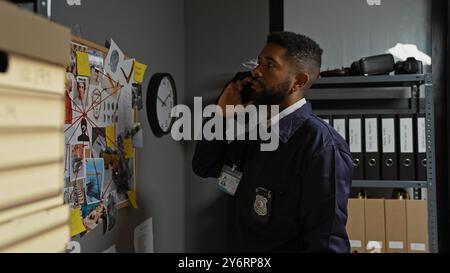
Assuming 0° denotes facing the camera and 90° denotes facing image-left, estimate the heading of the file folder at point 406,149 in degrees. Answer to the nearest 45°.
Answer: approximately 0°

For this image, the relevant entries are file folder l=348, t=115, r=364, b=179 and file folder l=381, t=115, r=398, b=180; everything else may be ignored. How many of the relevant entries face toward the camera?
2

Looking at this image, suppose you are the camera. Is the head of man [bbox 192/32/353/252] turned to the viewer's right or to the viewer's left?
to the viewer's left

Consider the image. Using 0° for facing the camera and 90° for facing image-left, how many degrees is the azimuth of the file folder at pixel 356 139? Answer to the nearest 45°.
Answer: approximately 0°
